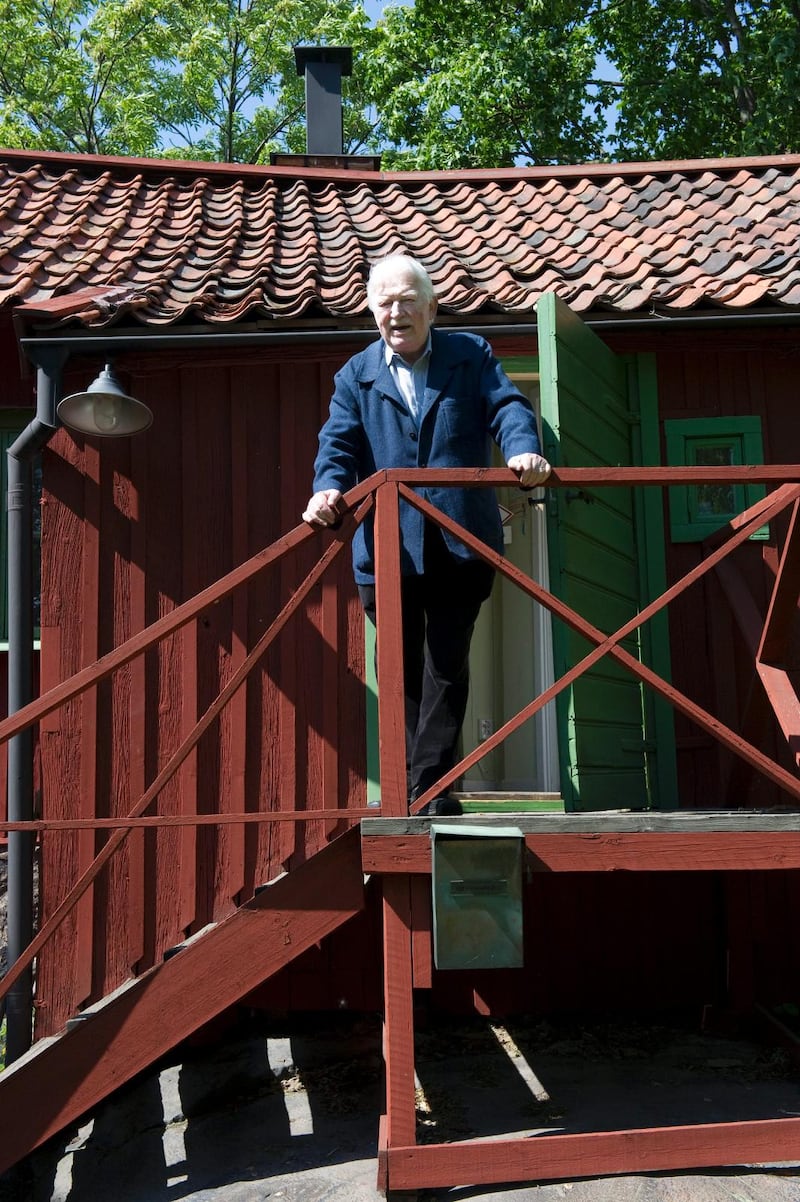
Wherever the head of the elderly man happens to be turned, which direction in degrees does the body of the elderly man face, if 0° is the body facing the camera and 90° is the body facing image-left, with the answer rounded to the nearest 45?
approximately 0°

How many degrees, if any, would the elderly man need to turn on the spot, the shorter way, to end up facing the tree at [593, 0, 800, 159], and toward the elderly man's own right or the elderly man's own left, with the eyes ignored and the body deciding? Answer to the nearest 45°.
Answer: approximately 180°

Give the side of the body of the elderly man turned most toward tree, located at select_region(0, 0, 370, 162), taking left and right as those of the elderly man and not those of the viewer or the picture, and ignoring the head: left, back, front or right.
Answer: back

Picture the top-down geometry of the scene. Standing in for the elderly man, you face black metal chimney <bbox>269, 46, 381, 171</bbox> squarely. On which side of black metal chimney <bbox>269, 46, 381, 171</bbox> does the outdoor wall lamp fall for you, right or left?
left

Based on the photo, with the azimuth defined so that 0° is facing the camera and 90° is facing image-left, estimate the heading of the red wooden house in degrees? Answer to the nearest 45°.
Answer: approximately 0°
